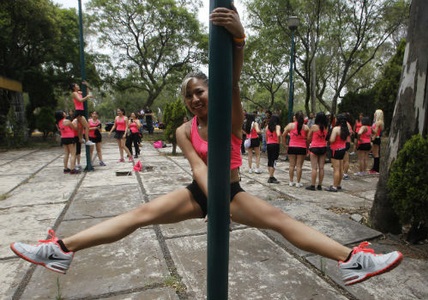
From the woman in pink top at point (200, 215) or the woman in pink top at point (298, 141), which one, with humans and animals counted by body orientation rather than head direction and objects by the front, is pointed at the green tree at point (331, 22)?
the woman in pink top at point (298, 141)

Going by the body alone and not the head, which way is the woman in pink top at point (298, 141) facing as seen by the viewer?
away from the camera

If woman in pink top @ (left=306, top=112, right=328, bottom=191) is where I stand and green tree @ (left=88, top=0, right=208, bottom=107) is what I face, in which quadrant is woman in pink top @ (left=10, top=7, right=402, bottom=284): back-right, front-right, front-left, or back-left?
back-left

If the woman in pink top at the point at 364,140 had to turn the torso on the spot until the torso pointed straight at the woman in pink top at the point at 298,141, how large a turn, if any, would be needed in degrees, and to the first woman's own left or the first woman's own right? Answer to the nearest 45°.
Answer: approximately 90° to the first woman's own left

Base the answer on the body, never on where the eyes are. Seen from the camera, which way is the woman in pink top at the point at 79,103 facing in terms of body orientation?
to the viewer's right

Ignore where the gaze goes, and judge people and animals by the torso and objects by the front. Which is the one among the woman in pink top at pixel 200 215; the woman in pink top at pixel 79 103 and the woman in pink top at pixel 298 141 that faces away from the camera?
the woman in pink top at pixel 298 141

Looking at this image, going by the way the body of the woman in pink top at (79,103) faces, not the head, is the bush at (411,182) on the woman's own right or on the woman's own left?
on the woman's own right

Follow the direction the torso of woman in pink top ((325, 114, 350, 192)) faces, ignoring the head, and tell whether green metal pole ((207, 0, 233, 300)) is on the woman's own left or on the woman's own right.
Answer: on the woman's own left

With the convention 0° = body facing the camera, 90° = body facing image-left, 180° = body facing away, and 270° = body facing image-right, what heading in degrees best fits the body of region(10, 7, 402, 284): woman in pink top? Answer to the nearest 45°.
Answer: approximately 0°

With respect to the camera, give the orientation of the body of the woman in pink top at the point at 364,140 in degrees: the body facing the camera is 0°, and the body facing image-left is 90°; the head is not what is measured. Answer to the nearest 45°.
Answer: approximately 135°
